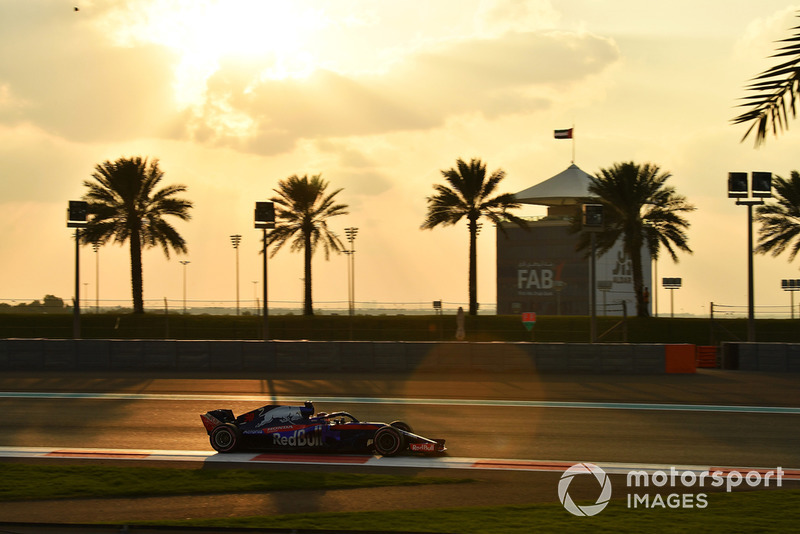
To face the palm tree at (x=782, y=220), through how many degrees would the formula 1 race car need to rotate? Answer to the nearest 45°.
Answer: approximately 45° to its left

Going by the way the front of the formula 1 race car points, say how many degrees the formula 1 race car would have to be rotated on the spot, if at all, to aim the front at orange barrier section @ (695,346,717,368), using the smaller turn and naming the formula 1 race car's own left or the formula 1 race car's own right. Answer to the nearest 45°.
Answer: approximately 45° to the formula 1 race car's own left

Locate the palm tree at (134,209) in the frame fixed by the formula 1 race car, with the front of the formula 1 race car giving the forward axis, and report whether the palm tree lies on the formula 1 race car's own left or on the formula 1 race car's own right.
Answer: on the formula 1 race car's own left

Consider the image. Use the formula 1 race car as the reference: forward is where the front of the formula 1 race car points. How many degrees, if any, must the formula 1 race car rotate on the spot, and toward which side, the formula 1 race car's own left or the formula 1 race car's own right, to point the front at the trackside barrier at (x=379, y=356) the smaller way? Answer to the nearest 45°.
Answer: approximately 90° to the formula 1 race car's own left

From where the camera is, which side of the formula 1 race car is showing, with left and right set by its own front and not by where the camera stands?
right

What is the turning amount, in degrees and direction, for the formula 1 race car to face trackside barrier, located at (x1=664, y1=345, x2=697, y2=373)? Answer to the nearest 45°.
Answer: approximately 45° to its left

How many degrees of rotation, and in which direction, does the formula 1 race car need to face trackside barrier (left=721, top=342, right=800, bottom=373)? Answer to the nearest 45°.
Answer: approximately 45° to its left
